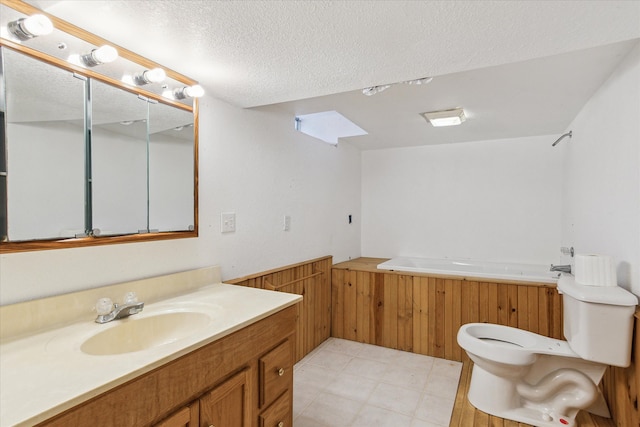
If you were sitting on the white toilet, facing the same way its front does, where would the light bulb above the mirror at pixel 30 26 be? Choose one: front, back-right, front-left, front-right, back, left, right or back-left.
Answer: front-left

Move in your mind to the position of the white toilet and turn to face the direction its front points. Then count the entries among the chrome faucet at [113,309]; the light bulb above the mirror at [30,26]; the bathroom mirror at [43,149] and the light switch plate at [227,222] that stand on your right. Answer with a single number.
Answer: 0

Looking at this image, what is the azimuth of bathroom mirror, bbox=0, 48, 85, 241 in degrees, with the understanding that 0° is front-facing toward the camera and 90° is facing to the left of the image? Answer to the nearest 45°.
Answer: approximately 315°

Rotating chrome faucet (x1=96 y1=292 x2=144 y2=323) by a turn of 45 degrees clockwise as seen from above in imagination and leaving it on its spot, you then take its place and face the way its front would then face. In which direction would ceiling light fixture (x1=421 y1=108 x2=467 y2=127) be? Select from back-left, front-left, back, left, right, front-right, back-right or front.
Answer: left

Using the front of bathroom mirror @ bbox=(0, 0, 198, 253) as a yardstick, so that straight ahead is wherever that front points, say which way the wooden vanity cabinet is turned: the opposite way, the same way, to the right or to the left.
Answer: the same way

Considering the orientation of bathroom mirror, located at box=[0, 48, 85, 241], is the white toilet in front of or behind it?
in front

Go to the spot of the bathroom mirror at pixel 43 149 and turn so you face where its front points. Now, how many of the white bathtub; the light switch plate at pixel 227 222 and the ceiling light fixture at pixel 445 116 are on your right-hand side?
0

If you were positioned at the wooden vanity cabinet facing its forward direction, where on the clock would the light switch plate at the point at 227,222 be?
The light switch plate is roughly at 8 o'clock from the wooden vanity cabinet.

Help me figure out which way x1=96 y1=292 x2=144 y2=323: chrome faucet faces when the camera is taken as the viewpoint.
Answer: facing the viewer and to the right of the viewer

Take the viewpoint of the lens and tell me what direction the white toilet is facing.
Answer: facing to the left of the viewer

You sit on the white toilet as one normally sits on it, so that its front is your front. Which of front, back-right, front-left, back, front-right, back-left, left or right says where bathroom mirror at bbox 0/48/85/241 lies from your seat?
front-left

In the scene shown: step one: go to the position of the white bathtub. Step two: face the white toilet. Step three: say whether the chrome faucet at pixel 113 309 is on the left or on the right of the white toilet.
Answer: right

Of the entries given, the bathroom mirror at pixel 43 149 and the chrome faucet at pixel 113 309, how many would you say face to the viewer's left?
0

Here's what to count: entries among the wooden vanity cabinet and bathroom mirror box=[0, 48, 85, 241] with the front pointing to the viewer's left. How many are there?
0

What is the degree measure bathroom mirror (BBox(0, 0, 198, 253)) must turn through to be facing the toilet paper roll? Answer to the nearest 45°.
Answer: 0° — it already faces it
